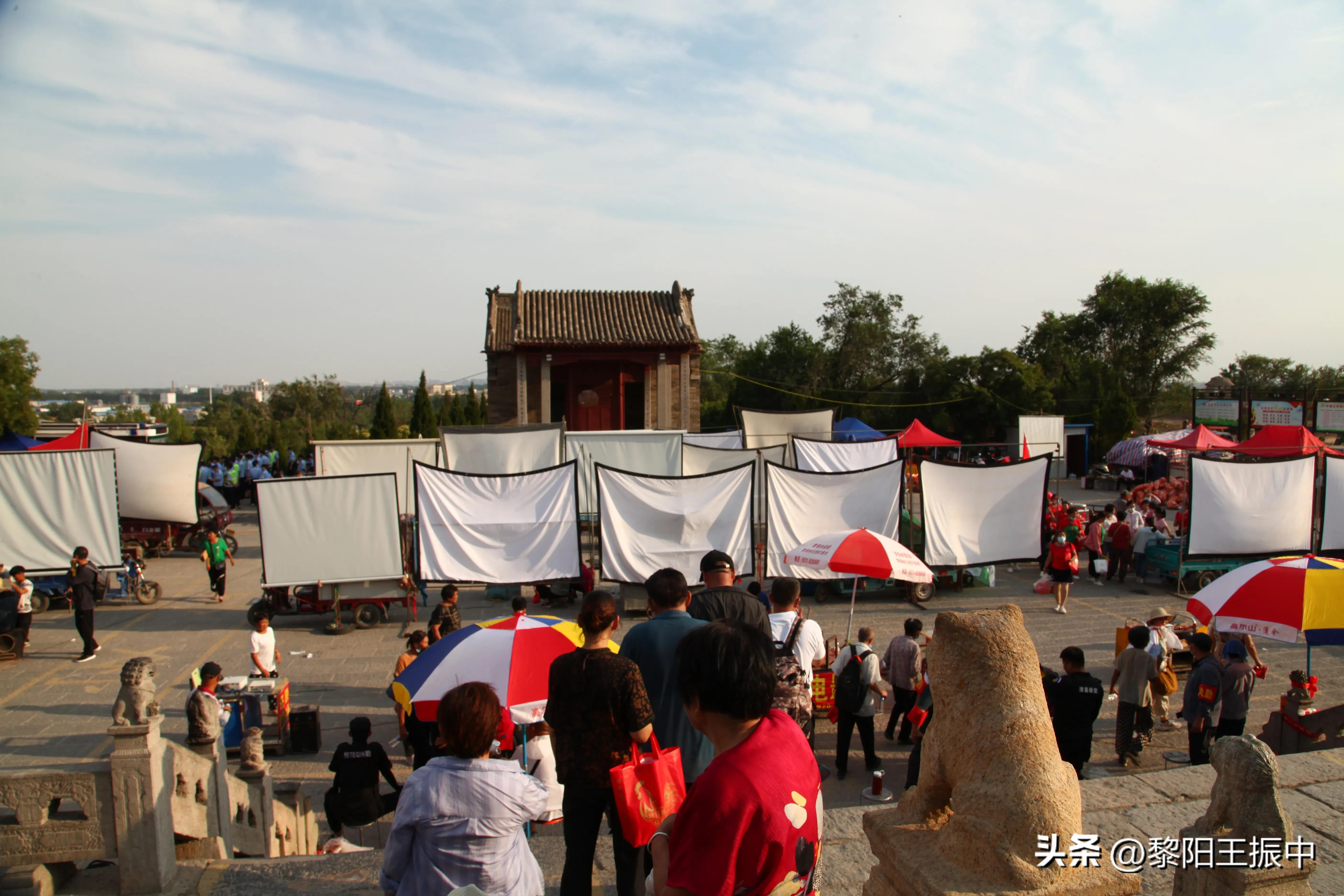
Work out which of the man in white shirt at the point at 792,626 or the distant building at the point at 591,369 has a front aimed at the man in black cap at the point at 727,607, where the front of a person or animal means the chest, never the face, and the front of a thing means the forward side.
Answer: the distant building

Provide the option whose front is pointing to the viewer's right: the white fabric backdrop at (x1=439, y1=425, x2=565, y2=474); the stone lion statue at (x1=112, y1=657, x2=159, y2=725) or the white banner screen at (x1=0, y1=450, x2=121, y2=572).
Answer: the stone lion statue

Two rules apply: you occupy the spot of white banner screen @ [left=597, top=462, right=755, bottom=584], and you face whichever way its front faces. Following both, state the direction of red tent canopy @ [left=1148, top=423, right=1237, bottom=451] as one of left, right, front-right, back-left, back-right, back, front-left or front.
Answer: back-left

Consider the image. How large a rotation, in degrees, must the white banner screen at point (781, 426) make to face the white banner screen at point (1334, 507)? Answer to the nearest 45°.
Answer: approximately 45° to its left

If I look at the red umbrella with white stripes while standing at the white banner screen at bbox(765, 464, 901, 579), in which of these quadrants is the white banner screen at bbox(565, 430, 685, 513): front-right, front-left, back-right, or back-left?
back-right

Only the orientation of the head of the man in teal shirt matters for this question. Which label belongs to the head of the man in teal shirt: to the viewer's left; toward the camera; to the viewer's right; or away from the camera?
away from the camera

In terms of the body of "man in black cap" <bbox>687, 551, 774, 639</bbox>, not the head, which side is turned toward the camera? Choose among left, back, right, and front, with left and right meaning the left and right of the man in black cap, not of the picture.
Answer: back

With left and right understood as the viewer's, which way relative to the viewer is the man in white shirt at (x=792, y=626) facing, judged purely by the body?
facing away from the viewer

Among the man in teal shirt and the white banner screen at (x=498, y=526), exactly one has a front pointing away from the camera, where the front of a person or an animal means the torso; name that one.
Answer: the man in teal shirt

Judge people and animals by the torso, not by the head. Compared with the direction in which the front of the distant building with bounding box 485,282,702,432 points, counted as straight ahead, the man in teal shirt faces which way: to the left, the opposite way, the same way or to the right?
the opposite way

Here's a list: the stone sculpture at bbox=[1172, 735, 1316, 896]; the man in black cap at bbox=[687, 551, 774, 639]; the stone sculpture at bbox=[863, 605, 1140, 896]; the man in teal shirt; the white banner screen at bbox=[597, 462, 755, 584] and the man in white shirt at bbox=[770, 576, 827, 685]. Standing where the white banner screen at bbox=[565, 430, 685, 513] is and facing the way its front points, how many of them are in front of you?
6

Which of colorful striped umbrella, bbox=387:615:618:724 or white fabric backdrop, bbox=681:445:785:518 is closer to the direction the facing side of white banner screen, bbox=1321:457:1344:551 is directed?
the colorful striped umbrella

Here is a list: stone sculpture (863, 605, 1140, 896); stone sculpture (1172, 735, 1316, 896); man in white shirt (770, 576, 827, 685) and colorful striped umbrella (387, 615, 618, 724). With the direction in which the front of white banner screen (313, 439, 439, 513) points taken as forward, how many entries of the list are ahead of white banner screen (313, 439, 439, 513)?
4

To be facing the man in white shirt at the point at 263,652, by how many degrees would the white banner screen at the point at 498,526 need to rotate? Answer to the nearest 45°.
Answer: approximately 45° to its right

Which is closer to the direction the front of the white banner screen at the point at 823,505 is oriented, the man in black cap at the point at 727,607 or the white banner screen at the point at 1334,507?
the man in black cap
